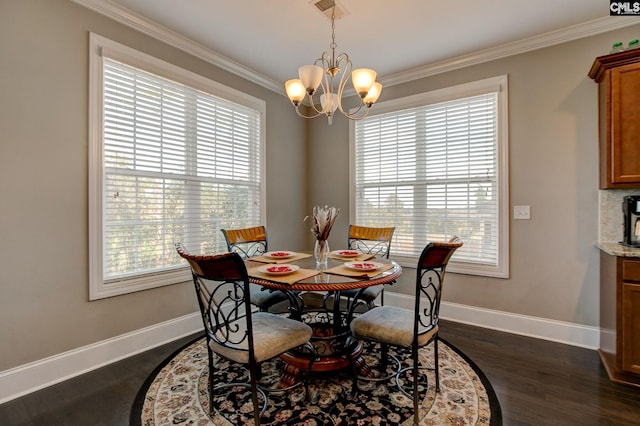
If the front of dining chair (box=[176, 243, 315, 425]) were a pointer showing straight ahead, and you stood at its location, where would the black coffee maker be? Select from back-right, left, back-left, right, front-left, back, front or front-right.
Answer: front-right

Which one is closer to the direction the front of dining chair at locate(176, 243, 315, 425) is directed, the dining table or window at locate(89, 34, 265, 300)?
the dining table

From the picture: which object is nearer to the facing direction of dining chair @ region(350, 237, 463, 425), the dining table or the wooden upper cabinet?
the dining table

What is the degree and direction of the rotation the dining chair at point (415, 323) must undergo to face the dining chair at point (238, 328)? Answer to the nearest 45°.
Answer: approximately 90° to its left

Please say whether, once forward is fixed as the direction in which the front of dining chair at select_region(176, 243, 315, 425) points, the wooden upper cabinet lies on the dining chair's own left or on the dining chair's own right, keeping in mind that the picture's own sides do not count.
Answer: on the dining chair's own right

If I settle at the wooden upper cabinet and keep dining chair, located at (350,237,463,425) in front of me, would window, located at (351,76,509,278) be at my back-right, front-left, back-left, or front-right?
front-right

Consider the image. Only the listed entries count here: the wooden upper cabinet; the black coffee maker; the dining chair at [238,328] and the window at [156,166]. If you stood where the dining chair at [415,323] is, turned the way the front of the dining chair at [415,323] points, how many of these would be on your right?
2

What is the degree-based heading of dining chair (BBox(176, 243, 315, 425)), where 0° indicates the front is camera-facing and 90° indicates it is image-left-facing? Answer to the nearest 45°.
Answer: approximately 225°

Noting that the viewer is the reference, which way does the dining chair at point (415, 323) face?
facing away from the viewer and to the left of the viewer

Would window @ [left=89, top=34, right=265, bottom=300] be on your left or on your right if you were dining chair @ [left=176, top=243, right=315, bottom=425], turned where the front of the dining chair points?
on your left

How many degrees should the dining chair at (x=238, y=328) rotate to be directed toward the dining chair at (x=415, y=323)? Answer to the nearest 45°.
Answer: approximately 45° to its right

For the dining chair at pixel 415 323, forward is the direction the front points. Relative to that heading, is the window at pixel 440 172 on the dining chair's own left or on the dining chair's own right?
on the dining chair's own right

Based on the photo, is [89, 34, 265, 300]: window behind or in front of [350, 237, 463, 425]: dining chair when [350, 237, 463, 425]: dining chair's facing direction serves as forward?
in front

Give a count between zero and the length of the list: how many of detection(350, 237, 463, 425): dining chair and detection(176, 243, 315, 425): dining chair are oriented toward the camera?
0
